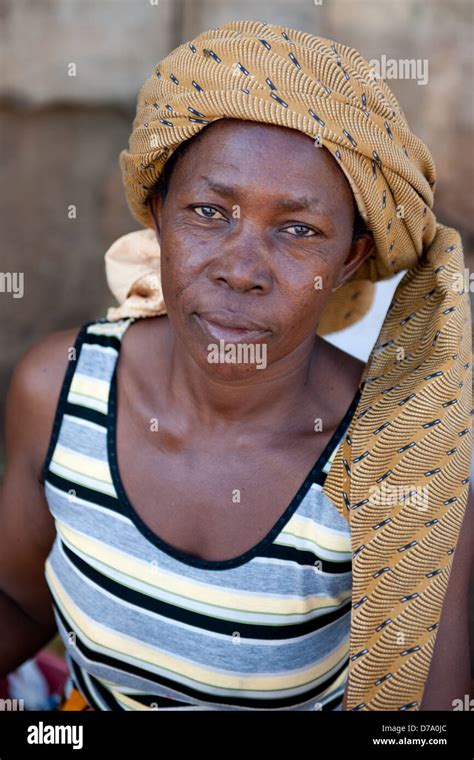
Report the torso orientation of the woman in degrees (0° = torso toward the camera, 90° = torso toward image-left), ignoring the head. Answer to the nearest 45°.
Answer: approximately 0°
